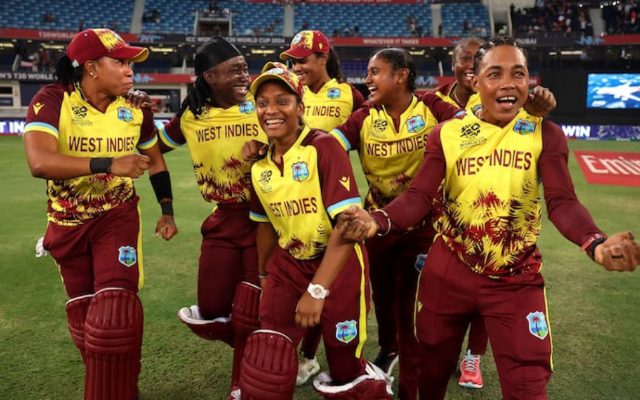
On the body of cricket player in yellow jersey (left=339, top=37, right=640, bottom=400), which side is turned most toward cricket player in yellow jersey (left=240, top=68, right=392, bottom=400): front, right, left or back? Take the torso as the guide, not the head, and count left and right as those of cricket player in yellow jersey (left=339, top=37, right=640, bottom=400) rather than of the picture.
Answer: right

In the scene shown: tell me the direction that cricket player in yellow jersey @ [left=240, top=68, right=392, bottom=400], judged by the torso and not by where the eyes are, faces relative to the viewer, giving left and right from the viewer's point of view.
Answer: facing the viewer and to the left of the viewer

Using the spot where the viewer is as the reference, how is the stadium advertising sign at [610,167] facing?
facing the viewer

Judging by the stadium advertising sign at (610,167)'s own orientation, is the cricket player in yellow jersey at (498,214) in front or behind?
in front

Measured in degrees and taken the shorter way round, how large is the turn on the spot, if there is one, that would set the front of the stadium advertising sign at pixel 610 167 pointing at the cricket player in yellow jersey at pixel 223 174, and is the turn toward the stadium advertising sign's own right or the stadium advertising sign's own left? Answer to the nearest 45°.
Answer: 0° — it already faces them

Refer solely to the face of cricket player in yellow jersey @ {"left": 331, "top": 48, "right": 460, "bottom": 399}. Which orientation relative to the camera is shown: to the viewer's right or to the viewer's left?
to the viewer's left

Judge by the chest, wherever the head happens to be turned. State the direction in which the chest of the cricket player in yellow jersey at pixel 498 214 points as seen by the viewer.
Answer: toward the camera

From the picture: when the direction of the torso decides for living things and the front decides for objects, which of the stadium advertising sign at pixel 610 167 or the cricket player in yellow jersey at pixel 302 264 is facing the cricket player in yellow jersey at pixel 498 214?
the stadium advertising sign

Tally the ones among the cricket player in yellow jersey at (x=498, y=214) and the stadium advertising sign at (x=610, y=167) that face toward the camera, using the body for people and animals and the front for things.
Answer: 2
